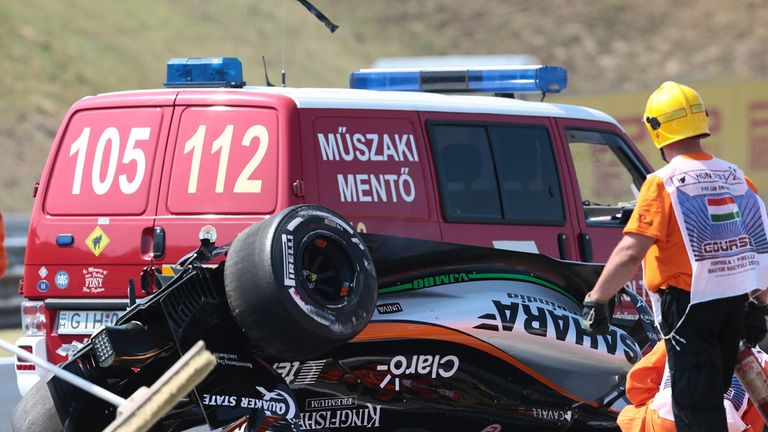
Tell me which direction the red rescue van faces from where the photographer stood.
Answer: facing away from the viewer and to the right of the viewer
